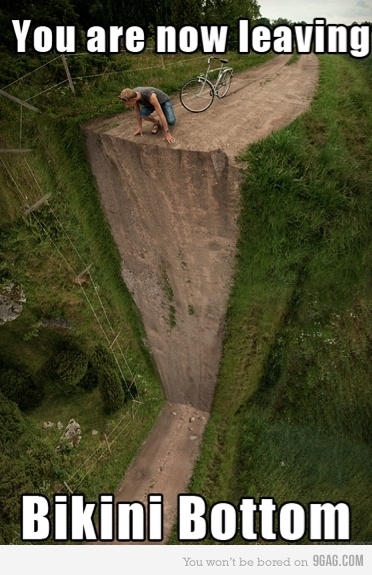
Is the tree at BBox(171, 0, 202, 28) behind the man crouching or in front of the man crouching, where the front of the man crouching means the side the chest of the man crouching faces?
behind

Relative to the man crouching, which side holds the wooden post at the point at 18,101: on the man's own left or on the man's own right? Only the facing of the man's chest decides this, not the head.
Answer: on the man's own right

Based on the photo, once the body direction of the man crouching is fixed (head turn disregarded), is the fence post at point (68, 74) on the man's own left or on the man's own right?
on the man's own right

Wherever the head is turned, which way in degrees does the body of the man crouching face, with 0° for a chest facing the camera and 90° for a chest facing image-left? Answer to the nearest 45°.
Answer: approximately 45°
